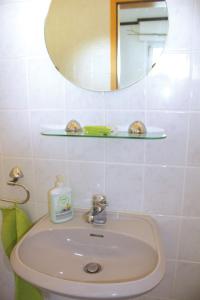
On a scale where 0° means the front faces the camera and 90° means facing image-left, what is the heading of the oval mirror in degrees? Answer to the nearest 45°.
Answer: approximately 0°

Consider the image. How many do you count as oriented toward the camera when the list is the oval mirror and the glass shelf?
2

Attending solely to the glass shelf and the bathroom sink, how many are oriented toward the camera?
2

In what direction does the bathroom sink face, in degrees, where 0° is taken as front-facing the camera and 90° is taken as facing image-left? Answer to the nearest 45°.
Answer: approximately 0°
